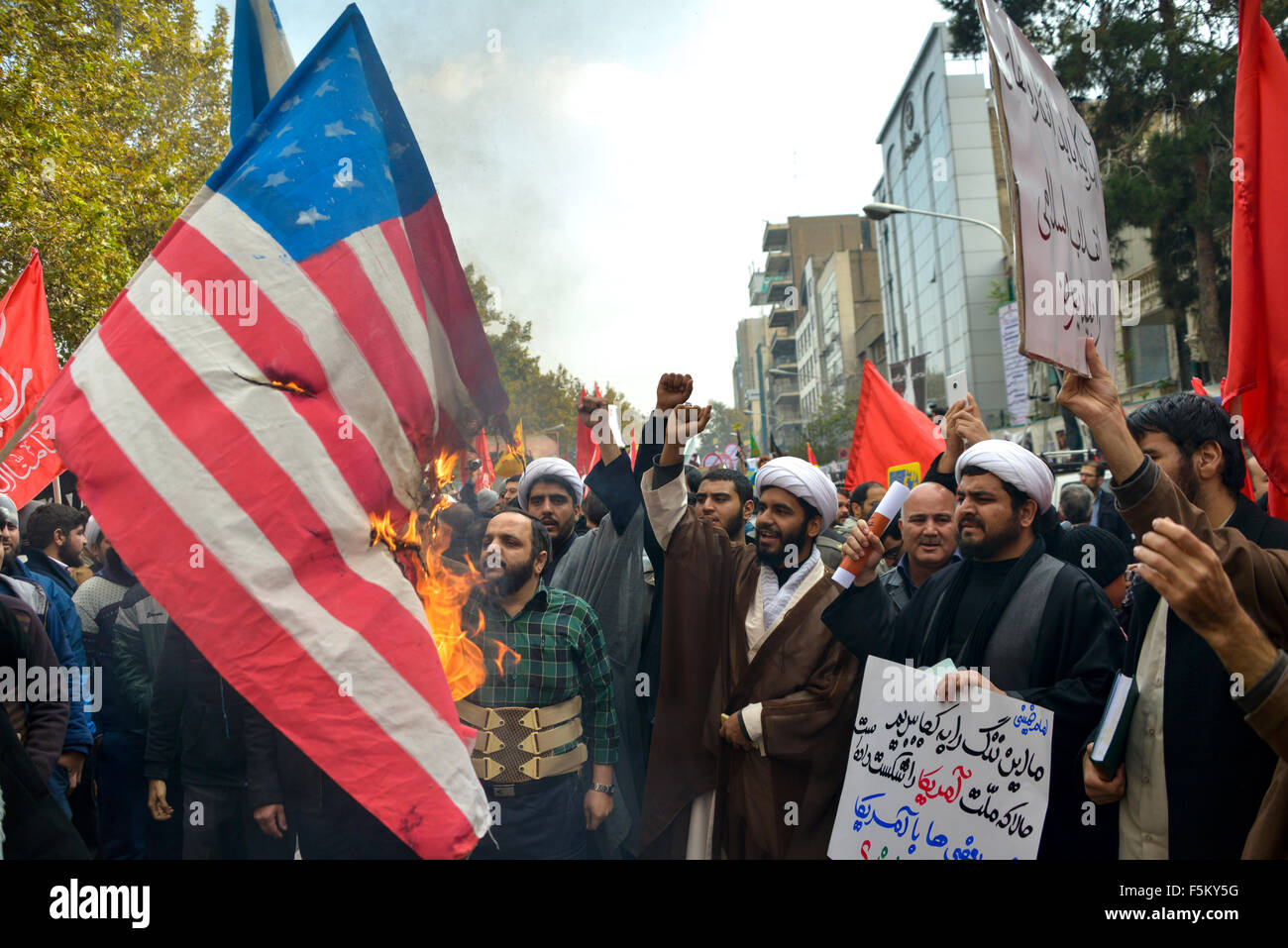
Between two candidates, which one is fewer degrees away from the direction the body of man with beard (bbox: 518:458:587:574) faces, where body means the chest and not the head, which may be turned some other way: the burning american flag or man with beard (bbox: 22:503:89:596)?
the burning american flag

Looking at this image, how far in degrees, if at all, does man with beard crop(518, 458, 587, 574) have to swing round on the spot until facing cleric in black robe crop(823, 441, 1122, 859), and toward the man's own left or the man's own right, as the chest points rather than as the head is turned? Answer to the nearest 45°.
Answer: approximately 90° to the man's own left

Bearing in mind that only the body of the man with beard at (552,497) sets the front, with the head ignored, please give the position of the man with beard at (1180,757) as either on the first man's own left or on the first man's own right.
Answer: on the first man's own left

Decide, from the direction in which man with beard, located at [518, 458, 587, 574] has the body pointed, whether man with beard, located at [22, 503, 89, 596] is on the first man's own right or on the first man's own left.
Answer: on the first man's own right

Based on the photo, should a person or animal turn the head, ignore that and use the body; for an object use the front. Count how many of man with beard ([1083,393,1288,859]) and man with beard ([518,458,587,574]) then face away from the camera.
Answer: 0

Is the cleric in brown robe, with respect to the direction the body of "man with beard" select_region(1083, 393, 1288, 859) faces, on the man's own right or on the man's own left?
on the man's own right

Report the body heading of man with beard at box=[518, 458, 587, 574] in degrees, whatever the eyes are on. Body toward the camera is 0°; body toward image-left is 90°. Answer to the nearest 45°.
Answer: approximately 45°

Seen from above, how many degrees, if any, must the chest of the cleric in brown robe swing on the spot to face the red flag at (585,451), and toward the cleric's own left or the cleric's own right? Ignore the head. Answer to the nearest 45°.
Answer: approximately 135° to the cleric's own right

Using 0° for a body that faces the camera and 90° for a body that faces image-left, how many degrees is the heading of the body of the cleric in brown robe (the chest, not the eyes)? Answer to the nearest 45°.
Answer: approximately 45°
